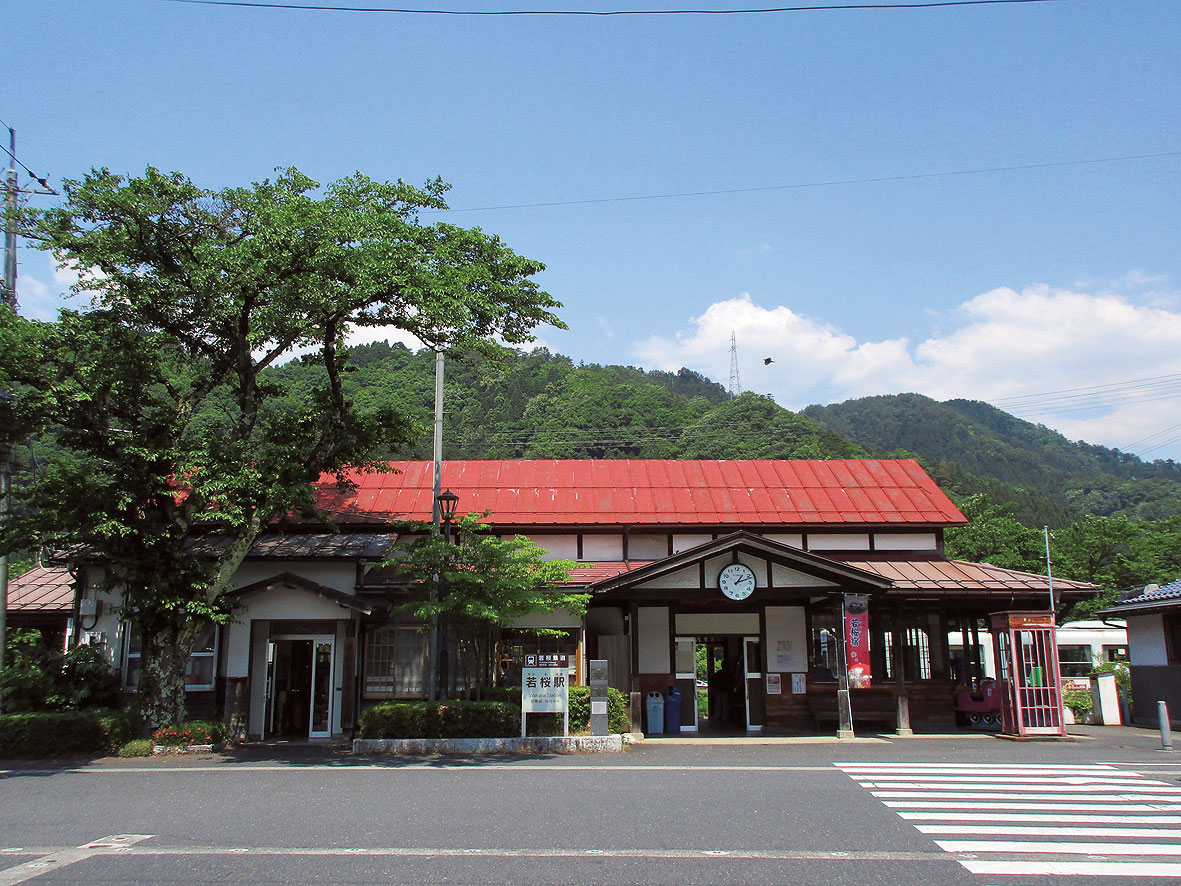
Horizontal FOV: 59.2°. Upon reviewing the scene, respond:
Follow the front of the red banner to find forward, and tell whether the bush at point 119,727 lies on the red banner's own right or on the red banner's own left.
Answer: on the red banner's own right

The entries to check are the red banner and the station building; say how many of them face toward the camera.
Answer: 2

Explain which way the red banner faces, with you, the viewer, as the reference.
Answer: facing the viewer

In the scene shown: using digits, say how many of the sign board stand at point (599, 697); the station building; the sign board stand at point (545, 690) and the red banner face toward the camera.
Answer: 4

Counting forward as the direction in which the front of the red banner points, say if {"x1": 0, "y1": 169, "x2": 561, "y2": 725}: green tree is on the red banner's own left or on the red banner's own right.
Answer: on the red banner's own right

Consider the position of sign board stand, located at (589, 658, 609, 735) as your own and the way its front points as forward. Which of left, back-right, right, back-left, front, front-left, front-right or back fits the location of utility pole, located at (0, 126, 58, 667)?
right

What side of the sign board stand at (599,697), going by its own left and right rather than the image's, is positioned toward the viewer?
front

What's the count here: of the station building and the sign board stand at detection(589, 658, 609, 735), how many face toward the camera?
2

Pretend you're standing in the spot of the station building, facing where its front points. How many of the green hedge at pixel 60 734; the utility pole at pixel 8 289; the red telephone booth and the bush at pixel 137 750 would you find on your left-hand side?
1

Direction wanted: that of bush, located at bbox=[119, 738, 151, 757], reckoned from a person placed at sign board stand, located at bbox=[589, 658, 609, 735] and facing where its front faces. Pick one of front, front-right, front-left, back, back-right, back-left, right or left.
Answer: right
